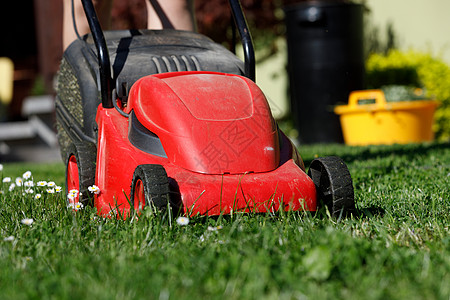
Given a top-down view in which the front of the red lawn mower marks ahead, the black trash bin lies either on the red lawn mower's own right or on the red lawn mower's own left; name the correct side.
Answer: on the red lawn mower's own left

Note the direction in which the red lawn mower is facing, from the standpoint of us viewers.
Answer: facing the viewer and to the right of the viewer

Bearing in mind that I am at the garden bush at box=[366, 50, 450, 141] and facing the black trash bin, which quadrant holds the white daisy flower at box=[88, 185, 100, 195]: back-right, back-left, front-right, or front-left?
front-left

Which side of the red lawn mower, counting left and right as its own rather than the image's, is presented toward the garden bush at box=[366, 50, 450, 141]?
left

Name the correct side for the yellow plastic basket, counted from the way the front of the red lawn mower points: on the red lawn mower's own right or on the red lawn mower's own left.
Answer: on the red lawn mower's own left

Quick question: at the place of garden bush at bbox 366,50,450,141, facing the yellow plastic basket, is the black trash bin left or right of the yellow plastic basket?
right
